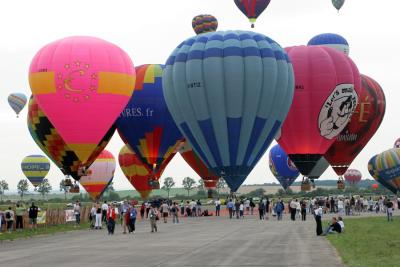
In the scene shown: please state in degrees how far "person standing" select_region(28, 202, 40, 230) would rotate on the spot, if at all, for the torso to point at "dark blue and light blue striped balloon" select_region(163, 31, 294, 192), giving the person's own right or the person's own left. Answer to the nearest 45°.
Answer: approximately 90° to the person's own right

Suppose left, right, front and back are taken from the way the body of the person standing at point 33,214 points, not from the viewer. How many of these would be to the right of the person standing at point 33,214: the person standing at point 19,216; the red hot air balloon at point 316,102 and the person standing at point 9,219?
1

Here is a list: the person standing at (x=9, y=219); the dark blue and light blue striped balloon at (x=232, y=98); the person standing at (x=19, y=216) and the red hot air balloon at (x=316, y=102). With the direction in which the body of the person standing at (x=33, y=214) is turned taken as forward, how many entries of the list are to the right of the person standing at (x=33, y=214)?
2

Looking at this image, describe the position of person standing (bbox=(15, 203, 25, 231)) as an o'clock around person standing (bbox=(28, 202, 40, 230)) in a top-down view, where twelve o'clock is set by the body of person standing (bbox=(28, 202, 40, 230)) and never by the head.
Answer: person standing (bbox=(15, 203, 25, 231)) is roughly at 10 o'clock from person standing (bbox=(28, 202, 40, 230)).

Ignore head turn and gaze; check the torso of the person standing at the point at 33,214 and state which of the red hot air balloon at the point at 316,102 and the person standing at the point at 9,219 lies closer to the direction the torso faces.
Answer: the red hot air balloon

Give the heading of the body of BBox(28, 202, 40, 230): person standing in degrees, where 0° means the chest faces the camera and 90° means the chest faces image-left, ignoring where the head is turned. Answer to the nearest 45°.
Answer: approximately 180°

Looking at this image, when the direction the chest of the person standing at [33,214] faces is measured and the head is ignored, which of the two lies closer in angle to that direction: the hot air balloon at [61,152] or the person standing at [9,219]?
the hot air balloon

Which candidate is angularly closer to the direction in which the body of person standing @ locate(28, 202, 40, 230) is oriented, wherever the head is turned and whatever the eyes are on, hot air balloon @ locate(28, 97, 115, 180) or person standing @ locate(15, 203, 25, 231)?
the hot air balloon

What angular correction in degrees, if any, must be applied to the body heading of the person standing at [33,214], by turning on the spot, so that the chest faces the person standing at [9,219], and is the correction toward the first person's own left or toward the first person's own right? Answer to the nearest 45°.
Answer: approximately 135° to the first person's own left

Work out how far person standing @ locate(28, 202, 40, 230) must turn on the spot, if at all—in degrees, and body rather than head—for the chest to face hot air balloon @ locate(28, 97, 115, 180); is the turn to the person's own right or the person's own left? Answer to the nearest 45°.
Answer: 0° — they already face it

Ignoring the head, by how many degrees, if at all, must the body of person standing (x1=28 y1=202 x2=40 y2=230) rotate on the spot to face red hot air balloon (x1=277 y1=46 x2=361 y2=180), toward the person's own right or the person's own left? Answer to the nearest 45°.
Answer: approximately 90° to the person's own right
